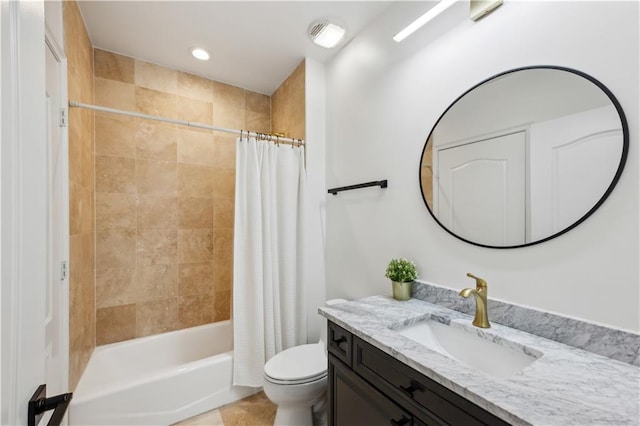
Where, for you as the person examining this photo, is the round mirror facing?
facing the viewer and to the left of the viewer

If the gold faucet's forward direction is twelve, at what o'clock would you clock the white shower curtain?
The white shower curtain is roughly at 2 o'clock from the gold faucet.

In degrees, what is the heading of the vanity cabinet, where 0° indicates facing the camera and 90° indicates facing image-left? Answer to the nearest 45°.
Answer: approximately 45°

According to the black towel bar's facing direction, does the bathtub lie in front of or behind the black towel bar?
in front

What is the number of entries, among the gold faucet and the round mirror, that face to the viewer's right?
0

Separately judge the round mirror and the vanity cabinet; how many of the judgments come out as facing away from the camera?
0

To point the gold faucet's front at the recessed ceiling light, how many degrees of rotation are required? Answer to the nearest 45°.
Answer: approximately 45° to its right
